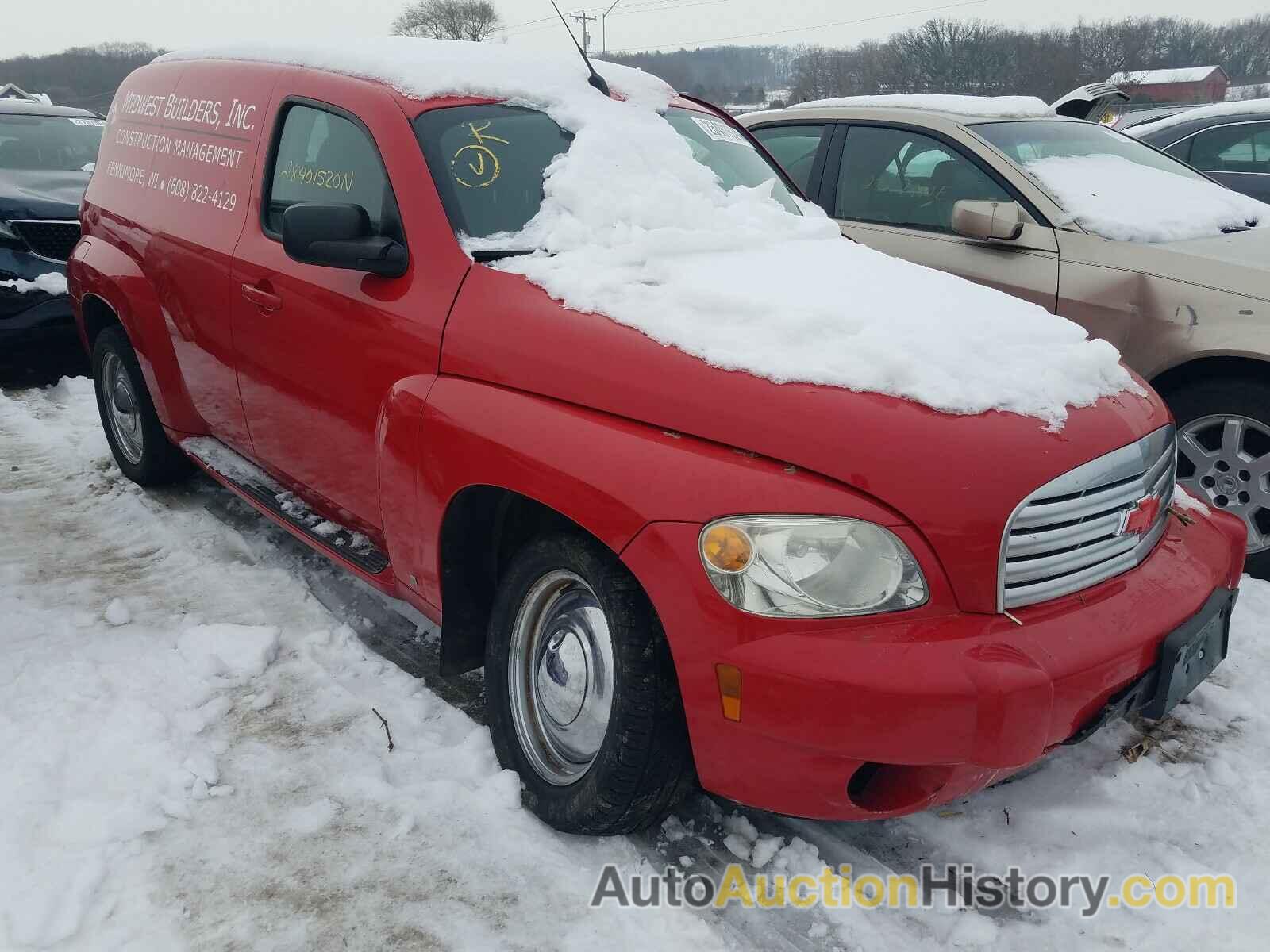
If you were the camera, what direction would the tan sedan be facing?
facing the viewer and to the right of the viewer

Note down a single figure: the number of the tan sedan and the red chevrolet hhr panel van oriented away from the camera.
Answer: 0

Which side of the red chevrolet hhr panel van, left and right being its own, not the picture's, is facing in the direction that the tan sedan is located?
left

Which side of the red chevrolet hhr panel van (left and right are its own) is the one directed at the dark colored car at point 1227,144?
left

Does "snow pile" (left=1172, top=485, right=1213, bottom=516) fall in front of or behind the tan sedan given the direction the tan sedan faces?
in front

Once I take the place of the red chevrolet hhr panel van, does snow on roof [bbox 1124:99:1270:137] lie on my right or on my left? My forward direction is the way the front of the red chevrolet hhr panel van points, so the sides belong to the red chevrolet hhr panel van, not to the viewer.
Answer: on my left

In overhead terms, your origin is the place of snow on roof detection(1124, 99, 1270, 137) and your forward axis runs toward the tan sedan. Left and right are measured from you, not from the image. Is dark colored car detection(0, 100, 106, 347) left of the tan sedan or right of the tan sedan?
right

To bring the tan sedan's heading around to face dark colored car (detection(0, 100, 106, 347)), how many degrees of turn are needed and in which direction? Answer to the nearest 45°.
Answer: approximately 135° to its right

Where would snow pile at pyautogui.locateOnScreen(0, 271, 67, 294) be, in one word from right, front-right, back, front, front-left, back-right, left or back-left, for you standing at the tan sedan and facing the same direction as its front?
back-right

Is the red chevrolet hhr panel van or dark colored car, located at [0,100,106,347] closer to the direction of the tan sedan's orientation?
the red chevrolet hhr panel van

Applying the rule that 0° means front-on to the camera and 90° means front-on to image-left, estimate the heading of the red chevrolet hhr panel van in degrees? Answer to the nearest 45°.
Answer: approximately 315°
